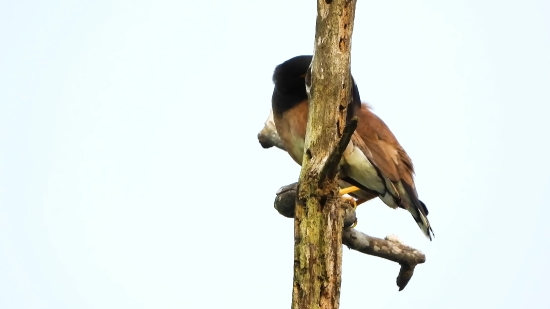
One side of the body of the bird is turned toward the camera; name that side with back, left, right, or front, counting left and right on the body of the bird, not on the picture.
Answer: left
